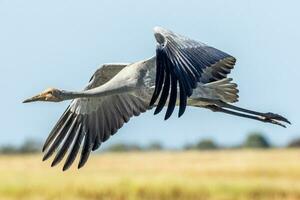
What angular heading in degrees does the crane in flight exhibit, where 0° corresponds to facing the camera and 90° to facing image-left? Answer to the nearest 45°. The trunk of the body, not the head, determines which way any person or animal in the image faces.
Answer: approximately 90°
